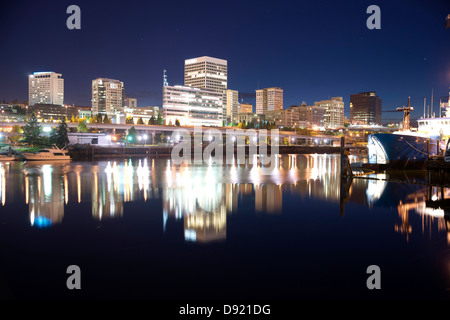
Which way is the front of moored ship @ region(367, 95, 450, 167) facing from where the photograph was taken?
facing the viewer and to the left of the viewer
